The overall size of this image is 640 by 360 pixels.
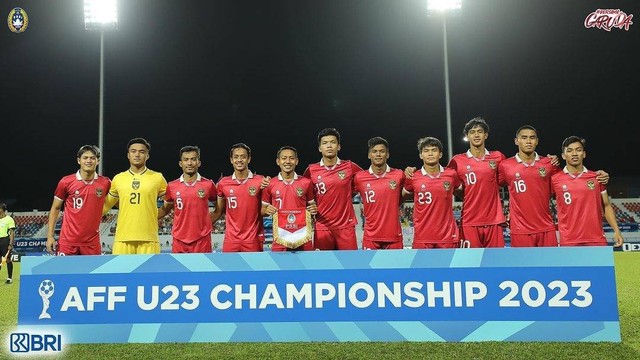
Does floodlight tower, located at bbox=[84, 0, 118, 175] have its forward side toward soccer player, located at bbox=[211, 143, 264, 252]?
yes

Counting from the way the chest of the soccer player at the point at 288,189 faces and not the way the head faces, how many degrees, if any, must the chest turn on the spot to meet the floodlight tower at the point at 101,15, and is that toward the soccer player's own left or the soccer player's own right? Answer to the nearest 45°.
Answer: approximately 135° to the soccer player's own right

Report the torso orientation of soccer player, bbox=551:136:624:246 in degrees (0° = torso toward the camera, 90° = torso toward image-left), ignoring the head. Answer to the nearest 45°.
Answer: approximately 0°

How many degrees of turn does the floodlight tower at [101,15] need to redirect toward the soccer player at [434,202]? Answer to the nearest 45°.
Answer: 0° — it already faces them

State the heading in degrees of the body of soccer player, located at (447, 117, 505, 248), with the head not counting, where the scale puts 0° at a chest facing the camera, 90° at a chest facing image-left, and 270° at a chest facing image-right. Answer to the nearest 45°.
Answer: approximately 0°

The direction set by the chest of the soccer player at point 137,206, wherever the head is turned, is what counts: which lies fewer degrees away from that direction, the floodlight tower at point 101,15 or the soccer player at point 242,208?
the soccer player
